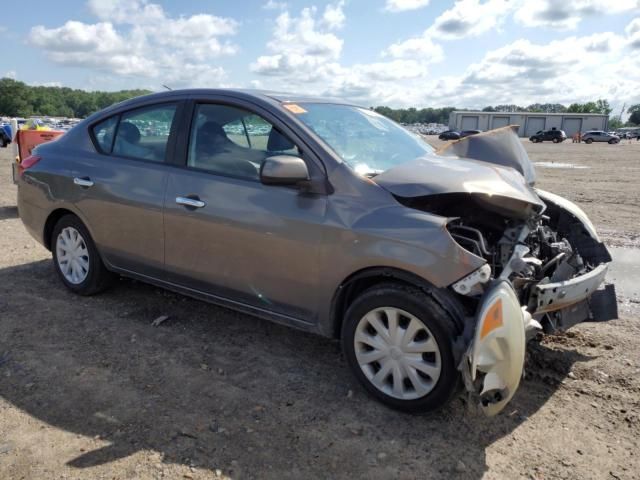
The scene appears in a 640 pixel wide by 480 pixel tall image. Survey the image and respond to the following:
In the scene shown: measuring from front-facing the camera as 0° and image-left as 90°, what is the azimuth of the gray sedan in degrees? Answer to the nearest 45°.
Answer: approximately 315°

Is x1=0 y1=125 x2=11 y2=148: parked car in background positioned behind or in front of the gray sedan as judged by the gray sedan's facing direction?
behind
